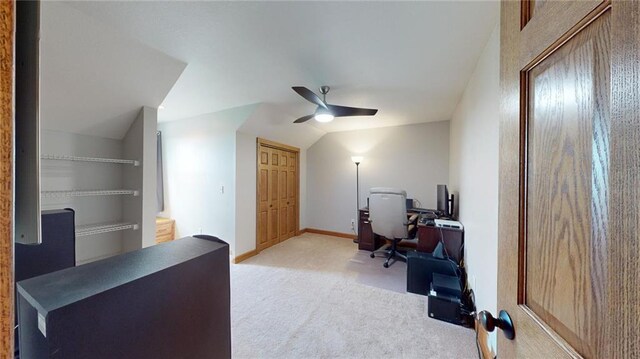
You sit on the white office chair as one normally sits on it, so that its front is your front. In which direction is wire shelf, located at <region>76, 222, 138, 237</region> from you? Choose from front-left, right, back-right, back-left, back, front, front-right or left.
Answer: back

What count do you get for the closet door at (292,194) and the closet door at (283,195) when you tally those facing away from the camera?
0

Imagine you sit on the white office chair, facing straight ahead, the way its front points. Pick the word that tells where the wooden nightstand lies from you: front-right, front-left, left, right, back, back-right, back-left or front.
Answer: back-left

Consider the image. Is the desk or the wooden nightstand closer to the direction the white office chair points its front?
the desk

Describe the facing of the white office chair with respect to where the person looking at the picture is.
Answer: facing away from the viewer and to the right of the viewer

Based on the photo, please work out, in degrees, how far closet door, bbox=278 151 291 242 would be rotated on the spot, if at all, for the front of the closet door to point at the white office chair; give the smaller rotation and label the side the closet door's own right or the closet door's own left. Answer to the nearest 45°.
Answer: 0° — it already faces it

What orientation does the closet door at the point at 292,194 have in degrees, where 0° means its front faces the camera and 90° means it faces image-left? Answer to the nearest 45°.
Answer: approximately 315°

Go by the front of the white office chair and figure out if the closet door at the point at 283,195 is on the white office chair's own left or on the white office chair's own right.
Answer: on the white office chair's own left

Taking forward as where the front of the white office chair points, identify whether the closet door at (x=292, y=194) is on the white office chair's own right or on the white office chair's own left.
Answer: on the white office chair's own left
